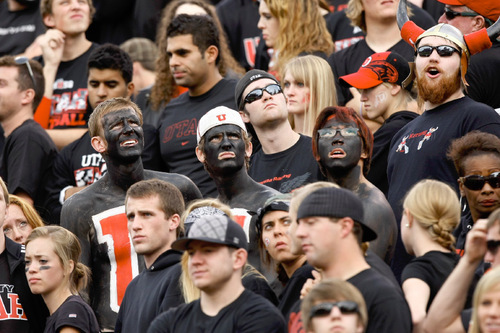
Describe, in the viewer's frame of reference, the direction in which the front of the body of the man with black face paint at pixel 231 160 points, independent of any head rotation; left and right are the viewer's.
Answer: facing the viewer

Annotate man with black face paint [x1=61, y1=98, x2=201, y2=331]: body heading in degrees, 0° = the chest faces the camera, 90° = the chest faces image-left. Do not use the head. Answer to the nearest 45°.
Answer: approximately 315°

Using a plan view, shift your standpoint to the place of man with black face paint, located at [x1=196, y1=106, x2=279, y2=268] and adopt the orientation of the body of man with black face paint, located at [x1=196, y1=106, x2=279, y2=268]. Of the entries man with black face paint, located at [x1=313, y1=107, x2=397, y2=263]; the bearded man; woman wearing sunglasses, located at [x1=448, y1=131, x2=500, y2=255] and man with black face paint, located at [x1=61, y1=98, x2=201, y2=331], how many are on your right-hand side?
1

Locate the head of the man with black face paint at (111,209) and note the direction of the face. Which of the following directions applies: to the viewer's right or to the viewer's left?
to the viewer's right

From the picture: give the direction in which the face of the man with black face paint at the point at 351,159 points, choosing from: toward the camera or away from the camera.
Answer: toward the camera

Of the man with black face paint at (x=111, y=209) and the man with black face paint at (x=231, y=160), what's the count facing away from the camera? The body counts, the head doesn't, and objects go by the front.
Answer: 0

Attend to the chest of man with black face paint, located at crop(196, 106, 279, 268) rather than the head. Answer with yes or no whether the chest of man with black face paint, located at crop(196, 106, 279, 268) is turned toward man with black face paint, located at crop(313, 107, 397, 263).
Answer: no

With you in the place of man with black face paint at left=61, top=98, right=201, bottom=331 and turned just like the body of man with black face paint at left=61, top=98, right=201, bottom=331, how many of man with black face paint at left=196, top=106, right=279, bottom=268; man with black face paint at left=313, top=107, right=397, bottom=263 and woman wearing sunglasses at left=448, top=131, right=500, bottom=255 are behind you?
0

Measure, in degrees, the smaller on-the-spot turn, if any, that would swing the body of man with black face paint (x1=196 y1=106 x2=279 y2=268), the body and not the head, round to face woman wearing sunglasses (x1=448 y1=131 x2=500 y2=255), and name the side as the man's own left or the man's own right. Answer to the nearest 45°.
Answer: approximately 45° to the man's own left

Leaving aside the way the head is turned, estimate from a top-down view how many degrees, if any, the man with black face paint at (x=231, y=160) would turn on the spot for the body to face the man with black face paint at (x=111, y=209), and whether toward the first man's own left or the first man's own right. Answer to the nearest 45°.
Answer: approximately 90° to the first man's own right
